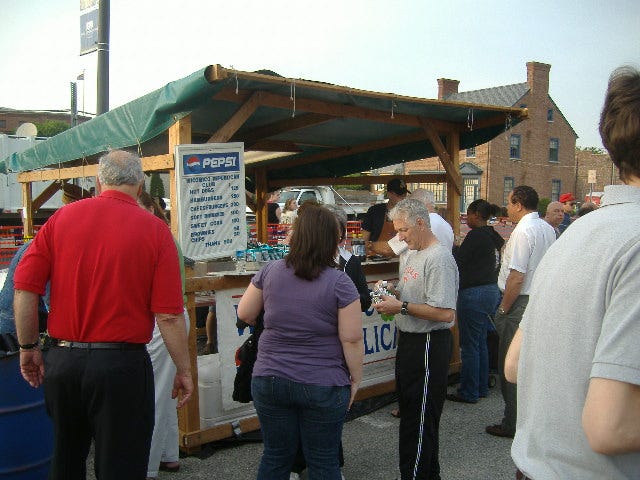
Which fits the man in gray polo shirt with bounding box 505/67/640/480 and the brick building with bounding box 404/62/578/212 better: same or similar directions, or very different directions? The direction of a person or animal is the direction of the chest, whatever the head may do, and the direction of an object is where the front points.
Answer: very different directions

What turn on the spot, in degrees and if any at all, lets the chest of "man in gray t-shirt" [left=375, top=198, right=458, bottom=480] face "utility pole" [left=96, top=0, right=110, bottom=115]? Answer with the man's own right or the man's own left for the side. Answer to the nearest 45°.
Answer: approximately 45° to the man's own right

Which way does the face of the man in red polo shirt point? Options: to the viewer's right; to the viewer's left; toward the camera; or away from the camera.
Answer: away from the camera

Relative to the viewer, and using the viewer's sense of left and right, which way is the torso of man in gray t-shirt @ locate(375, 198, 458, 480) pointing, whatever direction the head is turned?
facing to the left of the viewer

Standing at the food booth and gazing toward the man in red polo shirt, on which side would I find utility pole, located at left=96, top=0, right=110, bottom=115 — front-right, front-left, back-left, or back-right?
back-right

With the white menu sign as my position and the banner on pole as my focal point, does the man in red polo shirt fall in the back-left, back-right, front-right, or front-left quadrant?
back-left

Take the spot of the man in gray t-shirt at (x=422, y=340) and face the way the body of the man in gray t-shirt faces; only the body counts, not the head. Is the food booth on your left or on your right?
on your right

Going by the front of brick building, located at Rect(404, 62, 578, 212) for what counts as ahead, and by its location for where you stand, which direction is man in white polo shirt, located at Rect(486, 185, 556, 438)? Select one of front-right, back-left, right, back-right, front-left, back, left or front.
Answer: front-left

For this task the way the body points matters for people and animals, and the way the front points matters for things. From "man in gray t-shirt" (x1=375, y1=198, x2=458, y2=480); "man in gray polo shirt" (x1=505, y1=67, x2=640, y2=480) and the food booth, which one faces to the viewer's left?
the man in gray t-shirt

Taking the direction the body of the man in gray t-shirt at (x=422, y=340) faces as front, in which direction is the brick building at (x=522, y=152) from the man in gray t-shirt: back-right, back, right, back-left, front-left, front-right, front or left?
right
